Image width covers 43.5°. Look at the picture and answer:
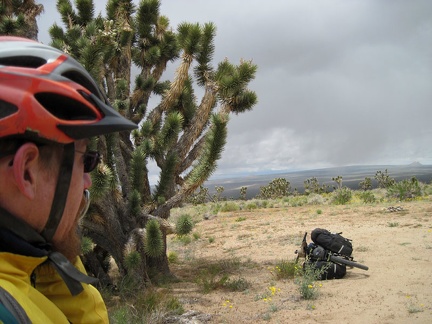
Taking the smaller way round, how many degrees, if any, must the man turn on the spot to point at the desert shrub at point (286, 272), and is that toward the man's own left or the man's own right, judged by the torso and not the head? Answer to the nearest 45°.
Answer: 0° — they already face it

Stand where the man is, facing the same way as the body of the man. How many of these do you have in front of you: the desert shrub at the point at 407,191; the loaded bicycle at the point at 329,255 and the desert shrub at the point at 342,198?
3

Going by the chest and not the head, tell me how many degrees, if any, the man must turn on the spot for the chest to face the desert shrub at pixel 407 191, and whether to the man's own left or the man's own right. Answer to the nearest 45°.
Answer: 0° — they already face it

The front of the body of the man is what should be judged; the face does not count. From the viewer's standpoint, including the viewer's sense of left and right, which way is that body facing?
facing away from the viewer and to the right of the viewer

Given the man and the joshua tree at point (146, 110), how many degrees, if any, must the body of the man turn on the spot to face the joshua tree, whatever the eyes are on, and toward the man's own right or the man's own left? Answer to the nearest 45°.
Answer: approximately 45° to the man's own left
